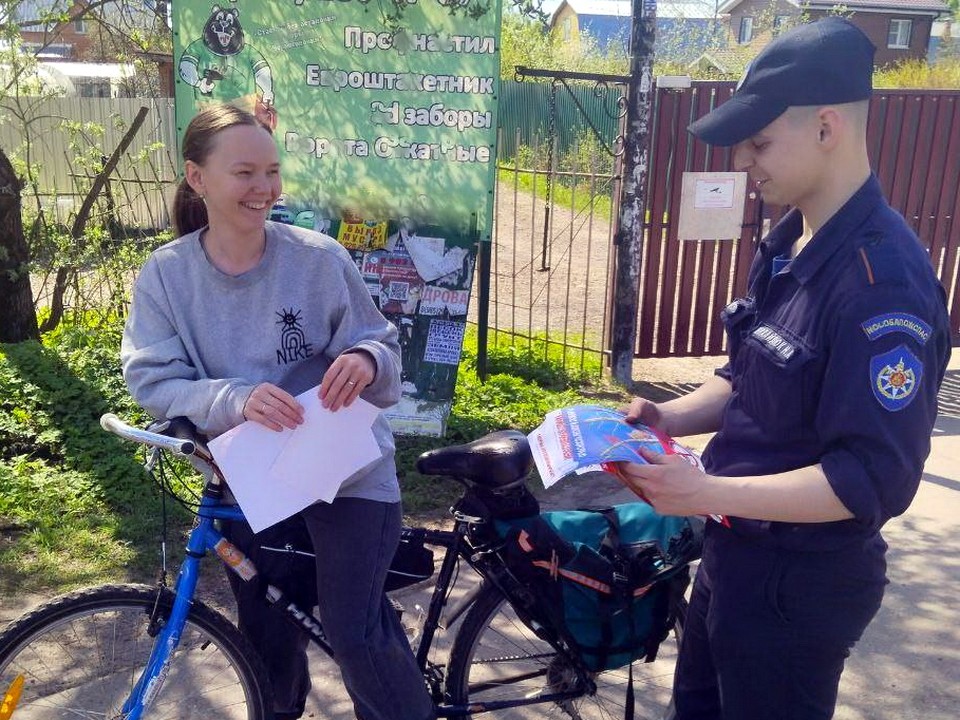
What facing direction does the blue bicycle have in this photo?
to the viewer's left

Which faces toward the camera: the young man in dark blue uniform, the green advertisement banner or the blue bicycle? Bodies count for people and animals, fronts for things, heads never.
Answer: the green advertisement banner

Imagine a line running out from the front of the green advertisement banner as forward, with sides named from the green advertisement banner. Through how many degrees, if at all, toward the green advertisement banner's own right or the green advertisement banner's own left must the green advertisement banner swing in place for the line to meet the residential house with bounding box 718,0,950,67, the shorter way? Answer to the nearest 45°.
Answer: approximately 135° to the green advertisement banner's own left

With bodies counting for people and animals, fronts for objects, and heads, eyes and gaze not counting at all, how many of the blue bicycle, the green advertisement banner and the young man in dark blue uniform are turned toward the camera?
1

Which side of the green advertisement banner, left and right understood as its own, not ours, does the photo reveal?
front

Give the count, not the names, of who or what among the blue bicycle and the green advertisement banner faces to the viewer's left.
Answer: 1

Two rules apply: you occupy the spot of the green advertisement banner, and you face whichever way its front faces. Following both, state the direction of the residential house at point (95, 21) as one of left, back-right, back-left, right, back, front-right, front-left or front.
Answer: back-right

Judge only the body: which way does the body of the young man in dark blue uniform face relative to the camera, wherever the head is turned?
to the viewer's left

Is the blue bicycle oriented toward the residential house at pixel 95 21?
no

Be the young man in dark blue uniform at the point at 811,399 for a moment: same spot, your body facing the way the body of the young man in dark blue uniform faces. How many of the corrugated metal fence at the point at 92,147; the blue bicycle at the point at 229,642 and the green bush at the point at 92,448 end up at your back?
0

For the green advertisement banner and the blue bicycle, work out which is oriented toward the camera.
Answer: the green advertisement banner

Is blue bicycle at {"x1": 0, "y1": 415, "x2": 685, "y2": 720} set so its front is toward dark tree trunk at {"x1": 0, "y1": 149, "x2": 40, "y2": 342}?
no

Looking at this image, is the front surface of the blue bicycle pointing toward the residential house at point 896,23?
no

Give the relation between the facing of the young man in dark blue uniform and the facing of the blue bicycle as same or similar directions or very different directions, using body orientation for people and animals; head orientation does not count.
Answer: same or similar directions

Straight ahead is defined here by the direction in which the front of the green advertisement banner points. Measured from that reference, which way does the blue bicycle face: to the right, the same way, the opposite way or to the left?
to the right

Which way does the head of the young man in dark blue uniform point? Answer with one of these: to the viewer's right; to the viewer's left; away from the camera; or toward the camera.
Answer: to the viewer's left

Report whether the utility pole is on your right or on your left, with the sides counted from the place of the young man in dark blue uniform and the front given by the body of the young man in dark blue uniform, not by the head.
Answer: on your right

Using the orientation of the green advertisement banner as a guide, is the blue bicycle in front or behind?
in front

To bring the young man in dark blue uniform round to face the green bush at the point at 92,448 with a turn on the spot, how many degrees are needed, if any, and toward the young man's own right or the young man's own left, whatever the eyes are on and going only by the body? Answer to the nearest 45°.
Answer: approximately 45° to the young man's own right

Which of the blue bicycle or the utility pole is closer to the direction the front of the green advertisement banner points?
the blue bicycle

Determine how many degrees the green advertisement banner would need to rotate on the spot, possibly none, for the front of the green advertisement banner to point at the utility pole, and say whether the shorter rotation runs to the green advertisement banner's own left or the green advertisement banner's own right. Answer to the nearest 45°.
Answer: approximately 135° to the green advertisement banner's own left
